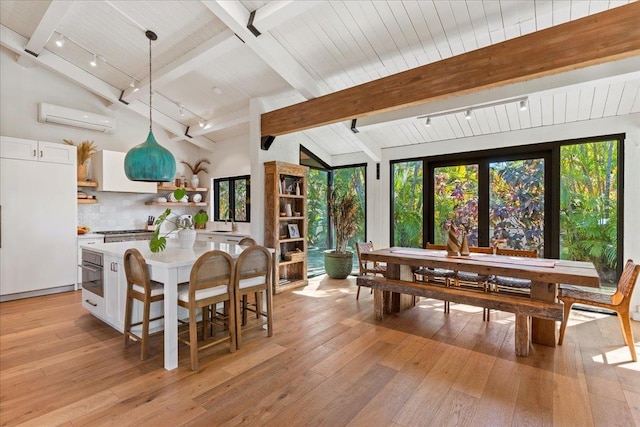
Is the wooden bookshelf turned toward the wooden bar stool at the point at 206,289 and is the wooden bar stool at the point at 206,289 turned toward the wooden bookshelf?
no

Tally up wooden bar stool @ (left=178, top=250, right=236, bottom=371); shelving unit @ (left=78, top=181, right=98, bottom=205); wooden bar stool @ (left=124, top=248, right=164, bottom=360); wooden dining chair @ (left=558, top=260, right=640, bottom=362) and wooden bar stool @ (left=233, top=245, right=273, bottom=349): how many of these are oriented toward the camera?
1

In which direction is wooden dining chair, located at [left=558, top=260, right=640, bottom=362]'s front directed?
to the viewer's left

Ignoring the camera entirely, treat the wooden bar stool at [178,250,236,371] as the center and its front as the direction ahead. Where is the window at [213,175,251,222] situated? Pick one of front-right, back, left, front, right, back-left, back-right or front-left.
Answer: front-right

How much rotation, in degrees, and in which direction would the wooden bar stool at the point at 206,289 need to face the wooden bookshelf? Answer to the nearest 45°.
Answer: approximately 90° to its right

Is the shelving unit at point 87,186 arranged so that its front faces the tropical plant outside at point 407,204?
no

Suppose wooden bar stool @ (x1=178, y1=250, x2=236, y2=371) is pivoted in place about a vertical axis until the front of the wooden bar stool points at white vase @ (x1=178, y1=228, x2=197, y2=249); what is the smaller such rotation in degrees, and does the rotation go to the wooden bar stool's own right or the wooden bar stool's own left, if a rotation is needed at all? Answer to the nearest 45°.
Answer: approximately 45° to the wooden bar stool's own right

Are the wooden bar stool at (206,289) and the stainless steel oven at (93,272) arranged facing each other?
no

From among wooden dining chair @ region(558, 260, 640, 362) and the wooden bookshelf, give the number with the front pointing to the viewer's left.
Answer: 1

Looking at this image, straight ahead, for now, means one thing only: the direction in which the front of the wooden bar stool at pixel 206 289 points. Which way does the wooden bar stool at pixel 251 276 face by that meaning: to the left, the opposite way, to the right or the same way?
the same way

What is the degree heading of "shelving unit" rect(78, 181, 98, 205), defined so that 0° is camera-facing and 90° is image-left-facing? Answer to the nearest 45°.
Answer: approximately 0°

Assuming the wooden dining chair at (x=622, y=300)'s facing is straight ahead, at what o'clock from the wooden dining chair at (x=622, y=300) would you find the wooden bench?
The wooden bench is roughly at 11 o'clock from the wooden dining chair.

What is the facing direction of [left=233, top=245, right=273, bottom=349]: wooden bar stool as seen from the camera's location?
facing away from the viewer and to the left of the viewer

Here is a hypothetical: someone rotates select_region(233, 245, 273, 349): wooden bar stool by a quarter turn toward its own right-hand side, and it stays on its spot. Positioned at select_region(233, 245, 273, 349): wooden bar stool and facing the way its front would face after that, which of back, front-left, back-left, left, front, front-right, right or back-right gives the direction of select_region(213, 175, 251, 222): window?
front-left

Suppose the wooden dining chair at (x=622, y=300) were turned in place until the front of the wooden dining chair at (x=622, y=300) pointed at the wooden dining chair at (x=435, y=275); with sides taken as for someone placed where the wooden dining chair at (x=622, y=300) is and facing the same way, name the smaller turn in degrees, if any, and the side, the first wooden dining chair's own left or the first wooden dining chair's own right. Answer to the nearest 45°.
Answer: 0° — it already faces it

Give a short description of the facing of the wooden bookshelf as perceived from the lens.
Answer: facing the viewer and to the right of the viewer

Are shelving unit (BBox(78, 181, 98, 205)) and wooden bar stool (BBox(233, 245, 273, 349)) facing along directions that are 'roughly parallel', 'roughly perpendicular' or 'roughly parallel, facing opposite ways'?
roughly parallel, facing opposite ways

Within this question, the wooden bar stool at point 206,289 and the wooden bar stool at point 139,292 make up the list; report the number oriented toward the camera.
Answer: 0

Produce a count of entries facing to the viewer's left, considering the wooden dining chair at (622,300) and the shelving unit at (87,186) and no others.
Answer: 1
